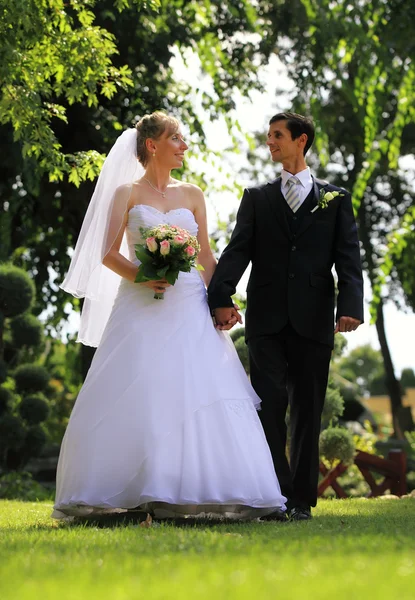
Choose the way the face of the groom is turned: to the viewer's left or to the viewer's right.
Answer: to the viewer's left

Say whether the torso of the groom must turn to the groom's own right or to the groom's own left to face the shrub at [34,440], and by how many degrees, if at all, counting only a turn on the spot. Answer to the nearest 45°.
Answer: approximately 135° to the groom's own right

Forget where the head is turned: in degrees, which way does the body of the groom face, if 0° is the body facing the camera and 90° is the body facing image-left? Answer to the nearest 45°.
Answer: approximately 0°

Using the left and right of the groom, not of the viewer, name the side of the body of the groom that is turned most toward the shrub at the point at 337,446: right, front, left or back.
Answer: back

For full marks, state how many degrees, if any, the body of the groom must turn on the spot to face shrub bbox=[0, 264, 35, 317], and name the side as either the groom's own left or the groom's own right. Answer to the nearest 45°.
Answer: approximately 135° to the groom's own right
